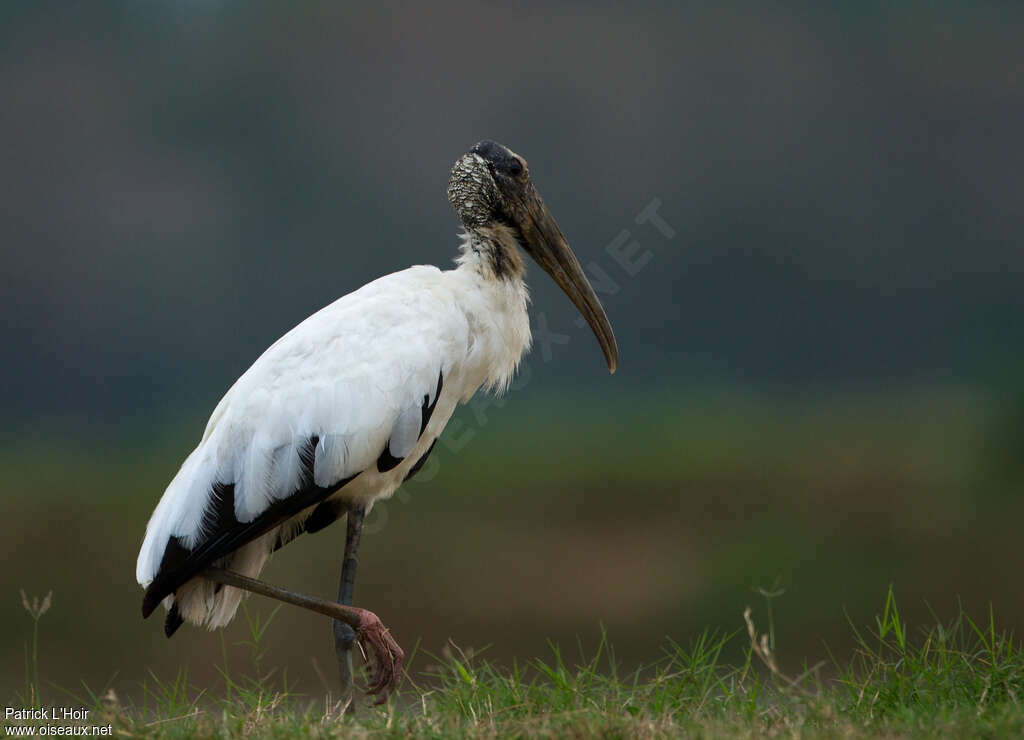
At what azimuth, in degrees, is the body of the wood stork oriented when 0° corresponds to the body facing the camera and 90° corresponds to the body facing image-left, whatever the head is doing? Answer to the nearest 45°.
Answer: approximately 270°
